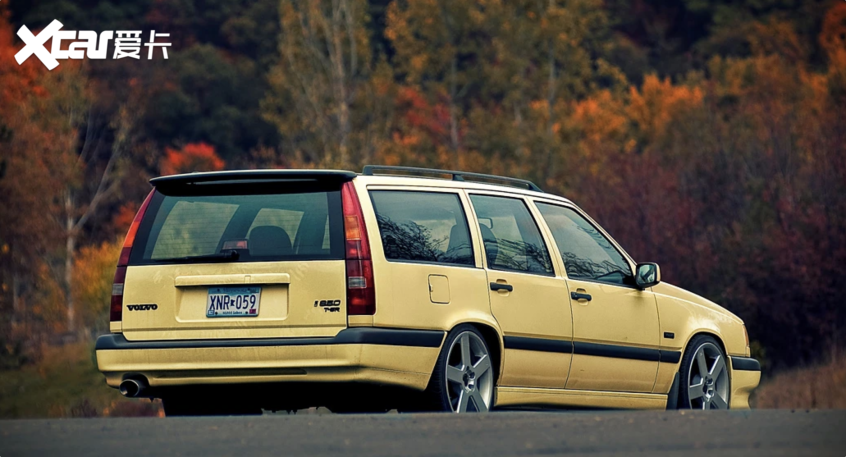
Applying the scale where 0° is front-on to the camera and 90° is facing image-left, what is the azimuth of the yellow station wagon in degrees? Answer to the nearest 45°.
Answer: approximately 225°
